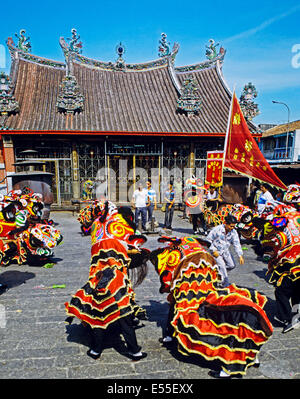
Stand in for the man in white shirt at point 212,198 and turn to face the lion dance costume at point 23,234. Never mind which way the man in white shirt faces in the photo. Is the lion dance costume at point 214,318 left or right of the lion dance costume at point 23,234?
left

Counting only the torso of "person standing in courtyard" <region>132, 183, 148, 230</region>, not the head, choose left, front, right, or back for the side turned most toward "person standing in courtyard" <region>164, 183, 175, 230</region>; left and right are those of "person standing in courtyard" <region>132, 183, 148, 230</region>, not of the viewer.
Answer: left

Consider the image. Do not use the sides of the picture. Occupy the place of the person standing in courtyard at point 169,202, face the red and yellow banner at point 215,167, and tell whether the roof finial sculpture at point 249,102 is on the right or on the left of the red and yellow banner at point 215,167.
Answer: left

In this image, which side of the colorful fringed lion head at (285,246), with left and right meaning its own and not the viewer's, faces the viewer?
left

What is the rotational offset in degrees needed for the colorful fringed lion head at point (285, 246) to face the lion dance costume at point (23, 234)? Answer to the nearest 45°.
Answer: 0° — it already faces it

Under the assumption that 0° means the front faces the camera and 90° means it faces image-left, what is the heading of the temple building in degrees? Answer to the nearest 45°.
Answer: approximately 0°

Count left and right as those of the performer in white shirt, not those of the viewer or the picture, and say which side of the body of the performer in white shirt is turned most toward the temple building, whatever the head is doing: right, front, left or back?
back

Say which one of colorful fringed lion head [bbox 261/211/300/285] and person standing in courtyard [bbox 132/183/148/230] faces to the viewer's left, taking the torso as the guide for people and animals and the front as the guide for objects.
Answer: the colorful fringed lion head

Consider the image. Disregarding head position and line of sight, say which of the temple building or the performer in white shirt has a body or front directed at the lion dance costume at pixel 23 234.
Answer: the temple building

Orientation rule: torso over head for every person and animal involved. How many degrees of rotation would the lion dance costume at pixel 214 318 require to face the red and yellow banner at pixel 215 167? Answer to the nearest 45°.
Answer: approximately 45° to its right

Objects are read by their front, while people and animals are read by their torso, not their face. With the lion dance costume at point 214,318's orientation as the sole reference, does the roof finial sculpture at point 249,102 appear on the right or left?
on its right
